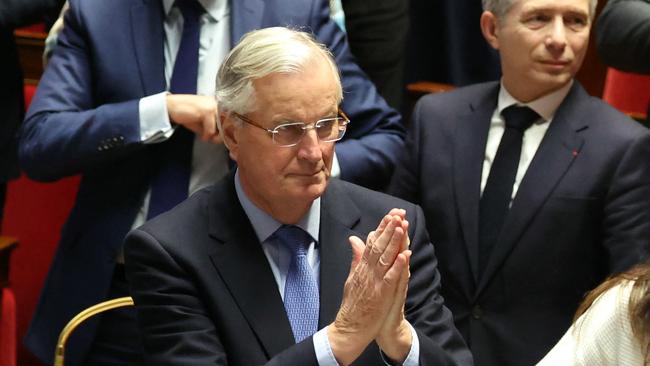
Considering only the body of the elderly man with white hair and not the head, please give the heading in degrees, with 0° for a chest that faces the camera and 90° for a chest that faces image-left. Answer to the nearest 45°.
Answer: approximately 315°

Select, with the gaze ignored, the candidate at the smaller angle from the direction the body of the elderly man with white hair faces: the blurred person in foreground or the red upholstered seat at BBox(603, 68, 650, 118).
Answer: the blurred person in foreground

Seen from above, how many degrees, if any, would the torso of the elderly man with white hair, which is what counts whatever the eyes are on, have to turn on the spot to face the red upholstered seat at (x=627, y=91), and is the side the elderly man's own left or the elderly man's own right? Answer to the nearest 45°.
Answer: approximately 90° to the elderly man's own left

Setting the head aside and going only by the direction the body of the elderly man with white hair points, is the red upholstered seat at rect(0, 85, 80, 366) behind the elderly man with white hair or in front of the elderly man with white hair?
behind

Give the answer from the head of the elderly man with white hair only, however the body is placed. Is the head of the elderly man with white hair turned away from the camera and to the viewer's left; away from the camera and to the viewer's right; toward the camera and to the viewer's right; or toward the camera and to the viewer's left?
toward the camera and to the viewer's right

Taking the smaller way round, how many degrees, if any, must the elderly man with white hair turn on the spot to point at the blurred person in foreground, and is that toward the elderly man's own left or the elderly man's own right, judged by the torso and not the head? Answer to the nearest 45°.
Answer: approximately 45° to the elderly man's own left
